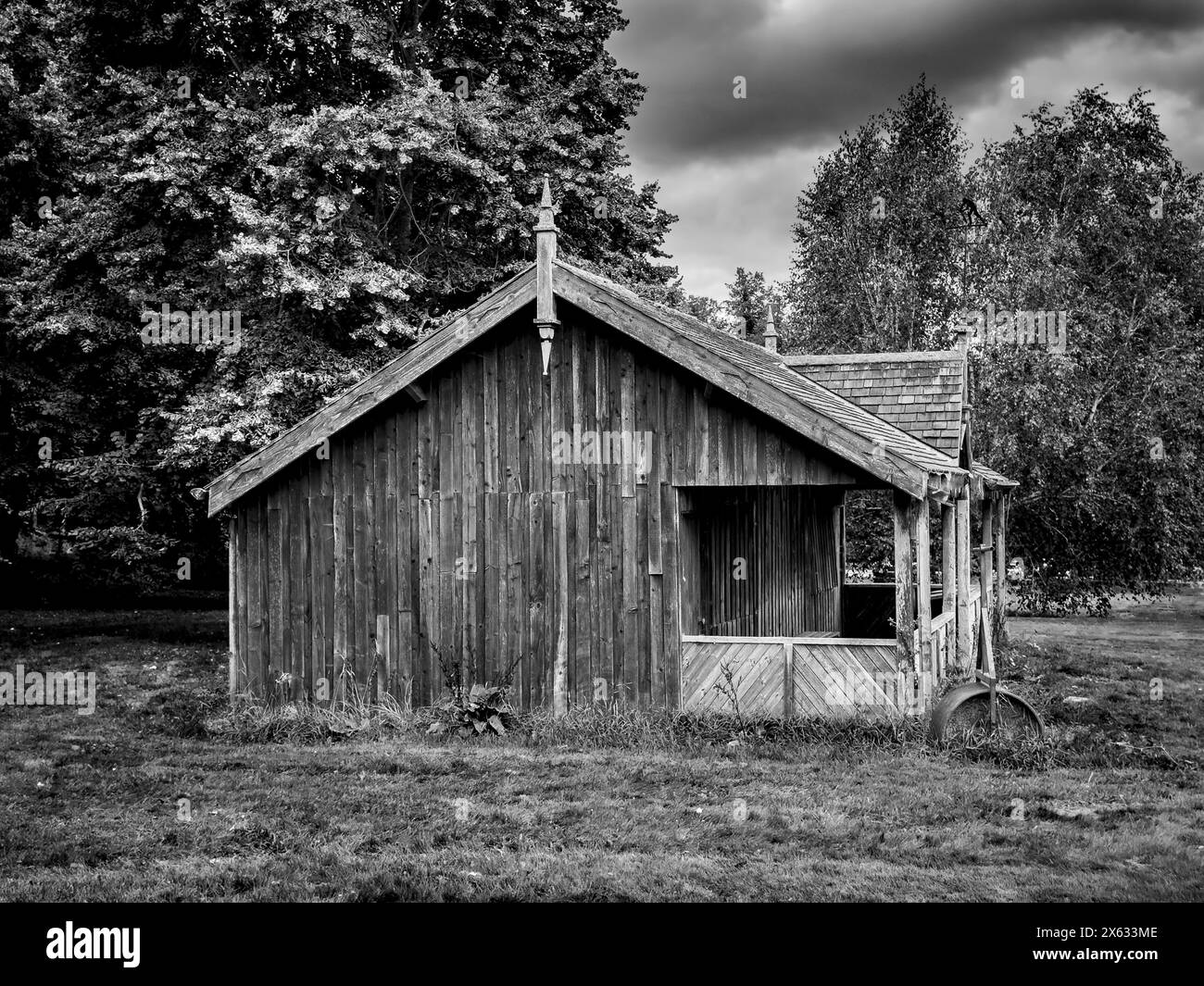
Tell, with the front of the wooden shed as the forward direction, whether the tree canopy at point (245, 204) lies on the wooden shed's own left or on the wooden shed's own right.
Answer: on the wooden shed's own left

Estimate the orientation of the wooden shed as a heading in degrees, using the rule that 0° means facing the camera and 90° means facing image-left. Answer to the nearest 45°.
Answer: approximately 270°

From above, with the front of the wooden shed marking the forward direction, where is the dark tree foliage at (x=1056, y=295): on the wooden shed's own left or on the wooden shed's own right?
on the wooden shed's own left

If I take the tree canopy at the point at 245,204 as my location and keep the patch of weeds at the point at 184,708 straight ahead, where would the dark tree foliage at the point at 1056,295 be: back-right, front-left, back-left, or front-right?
back-left
